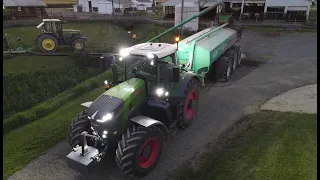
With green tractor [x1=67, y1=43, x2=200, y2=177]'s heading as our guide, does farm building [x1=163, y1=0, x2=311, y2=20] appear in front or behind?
behind

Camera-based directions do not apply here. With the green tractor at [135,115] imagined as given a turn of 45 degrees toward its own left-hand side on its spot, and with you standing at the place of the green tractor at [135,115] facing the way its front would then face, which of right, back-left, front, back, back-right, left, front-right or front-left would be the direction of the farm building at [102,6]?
back

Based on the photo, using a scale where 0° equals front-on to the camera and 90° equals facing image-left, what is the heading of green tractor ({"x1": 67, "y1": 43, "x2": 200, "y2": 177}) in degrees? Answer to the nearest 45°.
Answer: approximately 45°
